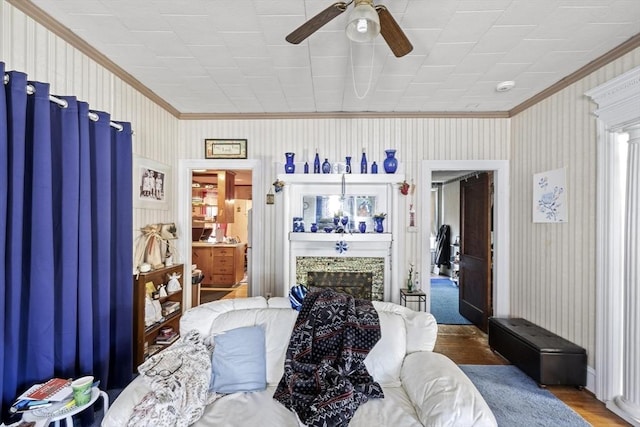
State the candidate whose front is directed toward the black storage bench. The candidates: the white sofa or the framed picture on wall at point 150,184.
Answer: the framed picture on wall

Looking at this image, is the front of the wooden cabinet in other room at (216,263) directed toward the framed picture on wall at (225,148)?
yes

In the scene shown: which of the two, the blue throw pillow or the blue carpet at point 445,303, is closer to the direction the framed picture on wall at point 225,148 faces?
the blue throw pillow

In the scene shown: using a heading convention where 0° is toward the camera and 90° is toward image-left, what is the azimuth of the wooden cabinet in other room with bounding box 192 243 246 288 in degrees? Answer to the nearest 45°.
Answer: approximately 0°

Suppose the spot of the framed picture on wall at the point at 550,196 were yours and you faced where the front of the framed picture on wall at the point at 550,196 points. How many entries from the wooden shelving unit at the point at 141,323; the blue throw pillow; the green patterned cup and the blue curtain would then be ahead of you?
4

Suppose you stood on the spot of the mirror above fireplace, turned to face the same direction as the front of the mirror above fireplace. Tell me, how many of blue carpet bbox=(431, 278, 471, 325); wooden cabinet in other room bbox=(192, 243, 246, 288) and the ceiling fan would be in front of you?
1

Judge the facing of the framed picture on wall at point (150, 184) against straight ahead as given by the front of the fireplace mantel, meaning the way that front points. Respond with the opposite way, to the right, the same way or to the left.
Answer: to the left

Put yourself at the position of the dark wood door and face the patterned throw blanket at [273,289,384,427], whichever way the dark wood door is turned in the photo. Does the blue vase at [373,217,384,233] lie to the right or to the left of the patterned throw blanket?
right

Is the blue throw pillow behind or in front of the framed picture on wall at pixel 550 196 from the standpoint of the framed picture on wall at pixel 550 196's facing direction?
in front

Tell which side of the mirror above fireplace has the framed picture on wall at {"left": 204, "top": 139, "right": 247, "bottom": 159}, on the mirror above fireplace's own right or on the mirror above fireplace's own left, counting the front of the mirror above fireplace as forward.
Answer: on the mirror above fireplace's own right

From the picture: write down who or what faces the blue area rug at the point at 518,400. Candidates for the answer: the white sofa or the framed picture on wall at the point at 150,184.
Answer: the framed picture on wall
